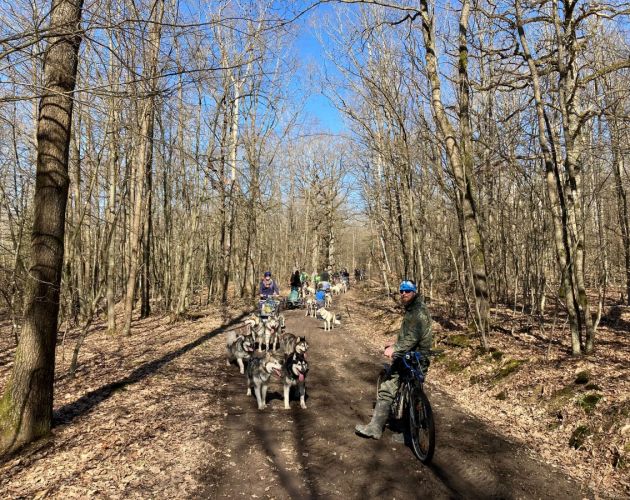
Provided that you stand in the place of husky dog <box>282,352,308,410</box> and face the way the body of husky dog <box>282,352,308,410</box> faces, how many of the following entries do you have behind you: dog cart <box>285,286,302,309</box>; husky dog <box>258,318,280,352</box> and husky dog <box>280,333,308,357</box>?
3

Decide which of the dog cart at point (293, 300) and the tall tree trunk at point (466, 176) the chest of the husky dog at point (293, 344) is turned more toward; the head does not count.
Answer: the tall tree trunk

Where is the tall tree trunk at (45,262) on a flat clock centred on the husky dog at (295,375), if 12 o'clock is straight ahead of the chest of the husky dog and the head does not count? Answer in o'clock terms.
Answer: The tall tree trunk is roughly at 2 o'clock from the husky dog.

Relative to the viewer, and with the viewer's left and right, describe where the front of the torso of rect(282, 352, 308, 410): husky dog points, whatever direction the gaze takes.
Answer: facing the viewer

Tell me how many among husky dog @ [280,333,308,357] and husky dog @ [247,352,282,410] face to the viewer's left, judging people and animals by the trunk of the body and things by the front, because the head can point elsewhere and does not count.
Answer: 0

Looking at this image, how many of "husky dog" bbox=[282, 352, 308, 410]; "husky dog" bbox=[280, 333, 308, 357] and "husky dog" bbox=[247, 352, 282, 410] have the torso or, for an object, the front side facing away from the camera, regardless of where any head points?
0

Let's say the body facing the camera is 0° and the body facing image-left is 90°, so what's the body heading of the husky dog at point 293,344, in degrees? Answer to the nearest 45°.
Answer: approximately 315°

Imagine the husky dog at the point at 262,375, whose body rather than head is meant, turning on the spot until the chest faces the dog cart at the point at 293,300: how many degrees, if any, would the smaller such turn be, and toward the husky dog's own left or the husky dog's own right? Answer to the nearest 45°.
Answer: approximately 135° to the husky dog's own left

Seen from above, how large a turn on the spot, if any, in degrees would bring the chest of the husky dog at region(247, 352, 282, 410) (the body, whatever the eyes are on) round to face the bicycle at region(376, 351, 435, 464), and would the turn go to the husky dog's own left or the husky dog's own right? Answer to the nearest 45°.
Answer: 0° — it already faces it

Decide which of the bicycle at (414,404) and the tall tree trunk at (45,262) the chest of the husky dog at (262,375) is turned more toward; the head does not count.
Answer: the bicycle

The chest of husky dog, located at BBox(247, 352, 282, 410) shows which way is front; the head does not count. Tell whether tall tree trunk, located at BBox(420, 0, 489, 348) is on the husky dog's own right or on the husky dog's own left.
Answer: on the husky dog's own left

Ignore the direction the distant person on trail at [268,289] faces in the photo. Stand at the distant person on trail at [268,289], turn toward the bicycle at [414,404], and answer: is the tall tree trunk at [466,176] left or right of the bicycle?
left

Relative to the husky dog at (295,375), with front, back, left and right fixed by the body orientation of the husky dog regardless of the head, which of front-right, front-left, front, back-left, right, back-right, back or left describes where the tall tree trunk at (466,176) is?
back-left

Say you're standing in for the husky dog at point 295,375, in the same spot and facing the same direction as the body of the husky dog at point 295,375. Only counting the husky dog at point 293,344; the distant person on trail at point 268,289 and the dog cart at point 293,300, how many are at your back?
3
